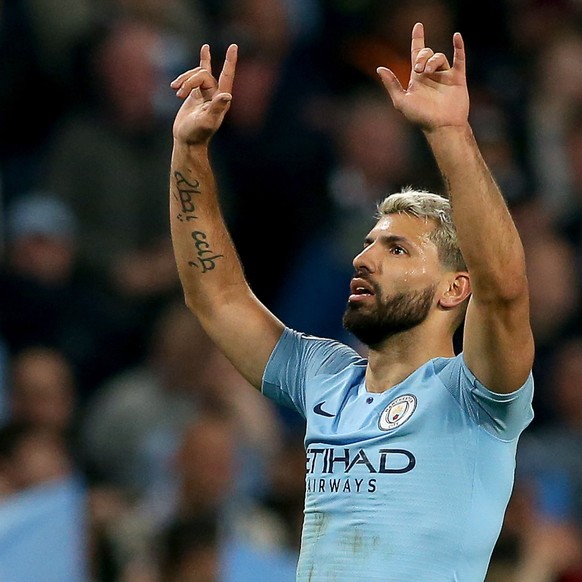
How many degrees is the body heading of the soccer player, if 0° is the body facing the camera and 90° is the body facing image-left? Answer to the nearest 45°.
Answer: approximately 45°

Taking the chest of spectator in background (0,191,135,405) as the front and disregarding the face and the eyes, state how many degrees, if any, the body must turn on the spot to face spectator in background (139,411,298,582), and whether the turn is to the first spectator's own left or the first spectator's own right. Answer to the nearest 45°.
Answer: approximately 45° to the first spectator's own left

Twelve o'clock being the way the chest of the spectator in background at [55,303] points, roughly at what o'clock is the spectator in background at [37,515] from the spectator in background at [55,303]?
the spectator in background at [37,515] is roughly at 12 o'clock from the spectator in background at [55,303].

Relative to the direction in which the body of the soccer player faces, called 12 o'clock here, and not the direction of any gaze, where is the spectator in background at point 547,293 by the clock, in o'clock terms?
The spectator in background is roughly at 5 o'clock from the soccer player.

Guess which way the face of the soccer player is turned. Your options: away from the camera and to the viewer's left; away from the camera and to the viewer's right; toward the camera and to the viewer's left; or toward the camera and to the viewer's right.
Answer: toward the camera and to the viewer's left

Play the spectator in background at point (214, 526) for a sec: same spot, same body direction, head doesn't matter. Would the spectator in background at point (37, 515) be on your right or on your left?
on your right

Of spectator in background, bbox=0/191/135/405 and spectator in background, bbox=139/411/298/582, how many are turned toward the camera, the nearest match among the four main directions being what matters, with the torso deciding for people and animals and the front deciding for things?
2

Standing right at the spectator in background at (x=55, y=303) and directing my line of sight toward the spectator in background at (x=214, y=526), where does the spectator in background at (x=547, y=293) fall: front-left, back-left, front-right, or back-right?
front-left

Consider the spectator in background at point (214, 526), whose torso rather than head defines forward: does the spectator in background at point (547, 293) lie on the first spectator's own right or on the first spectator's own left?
on the first spectator's own left

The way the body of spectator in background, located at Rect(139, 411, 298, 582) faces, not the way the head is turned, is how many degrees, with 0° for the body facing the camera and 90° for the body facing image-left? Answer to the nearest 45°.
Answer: approximately 0°

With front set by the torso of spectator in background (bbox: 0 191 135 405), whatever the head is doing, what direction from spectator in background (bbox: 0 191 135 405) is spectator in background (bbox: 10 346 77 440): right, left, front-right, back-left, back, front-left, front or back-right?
front

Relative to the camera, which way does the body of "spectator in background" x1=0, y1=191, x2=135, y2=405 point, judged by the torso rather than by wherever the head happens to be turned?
toward the camera

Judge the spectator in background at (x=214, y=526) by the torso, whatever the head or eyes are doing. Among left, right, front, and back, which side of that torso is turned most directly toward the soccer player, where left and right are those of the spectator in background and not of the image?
front

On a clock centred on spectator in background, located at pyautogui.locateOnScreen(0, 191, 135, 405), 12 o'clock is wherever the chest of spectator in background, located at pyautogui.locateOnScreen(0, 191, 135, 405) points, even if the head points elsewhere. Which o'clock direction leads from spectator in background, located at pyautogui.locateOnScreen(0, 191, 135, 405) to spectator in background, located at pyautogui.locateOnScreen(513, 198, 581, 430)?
spectator in background, located at pyautogui.locateOnScreen(513, 198, 581, 430) is roughly at 9 o'clock from spectator in background, located at pyautogui.locateOnScreen(0, 191, 135, 405).
